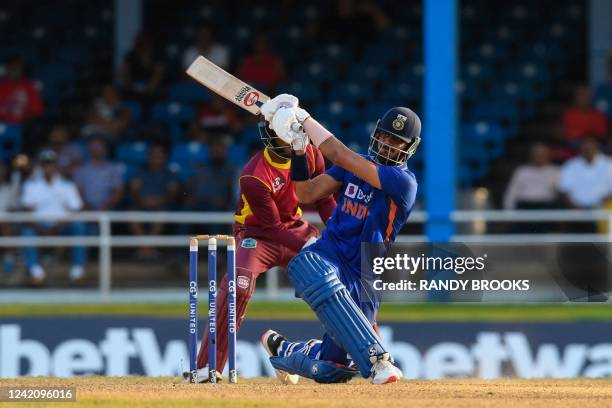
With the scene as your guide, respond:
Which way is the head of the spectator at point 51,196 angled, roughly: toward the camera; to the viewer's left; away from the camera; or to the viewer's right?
toward the camera

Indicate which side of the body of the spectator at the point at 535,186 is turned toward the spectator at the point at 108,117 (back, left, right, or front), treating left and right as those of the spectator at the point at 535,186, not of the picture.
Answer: right

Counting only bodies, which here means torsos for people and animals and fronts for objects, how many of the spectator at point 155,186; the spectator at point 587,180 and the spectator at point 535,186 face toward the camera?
3

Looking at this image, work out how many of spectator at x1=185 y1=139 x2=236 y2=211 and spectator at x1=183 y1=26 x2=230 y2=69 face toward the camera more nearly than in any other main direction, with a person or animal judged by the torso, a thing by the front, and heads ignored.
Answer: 2

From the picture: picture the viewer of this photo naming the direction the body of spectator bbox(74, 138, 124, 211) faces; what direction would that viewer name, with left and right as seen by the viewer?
facing the viewer

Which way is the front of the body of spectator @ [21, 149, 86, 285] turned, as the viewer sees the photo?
toward the camera

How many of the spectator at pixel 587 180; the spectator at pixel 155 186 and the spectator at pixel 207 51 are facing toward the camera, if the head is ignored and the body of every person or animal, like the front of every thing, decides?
3

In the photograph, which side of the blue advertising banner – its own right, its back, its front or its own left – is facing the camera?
front

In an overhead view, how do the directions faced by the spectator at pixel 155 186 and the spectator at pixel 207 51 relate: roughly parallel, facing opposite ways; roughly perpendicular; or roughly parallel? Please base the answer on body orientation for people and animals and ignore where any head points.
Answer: roughly parallel

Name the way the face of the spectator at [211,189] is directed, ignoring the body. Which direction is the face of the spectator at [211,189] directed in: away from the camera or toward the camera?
toward the camera

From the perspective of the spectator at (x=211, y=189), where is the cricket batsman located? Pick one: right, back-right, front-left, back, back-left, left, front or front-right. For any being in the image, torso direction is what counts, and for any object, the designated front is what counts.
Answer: front

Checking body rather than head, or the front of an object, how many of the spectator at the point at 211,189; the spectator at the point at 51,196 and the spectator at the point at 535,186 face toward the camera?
3

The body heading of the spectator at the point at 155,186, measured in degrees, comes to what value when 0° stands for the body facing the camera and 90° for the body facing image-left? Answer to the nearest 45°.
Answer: approximately 0°

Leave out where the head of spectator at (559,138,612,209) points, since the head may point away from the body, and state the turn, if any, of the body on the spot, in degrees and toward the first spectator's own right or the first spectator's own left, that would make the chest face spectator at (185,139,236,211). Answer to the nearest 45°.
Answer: approximately 90° to the first spectator's own right

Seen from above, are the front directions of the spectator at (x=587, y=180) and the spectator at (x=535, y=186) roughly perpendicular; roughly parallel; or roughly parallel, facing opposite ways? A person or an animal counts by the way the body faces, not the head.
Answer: roughly parallel

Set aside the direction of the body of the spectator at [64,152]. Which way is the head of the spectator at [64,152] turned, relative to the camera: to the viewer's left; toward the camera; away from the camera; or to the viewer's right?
toward the camera

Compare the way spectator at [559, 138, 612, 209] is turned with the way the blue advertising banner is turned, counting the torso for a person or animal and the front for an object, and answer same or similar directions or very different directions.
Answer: same or similar directions

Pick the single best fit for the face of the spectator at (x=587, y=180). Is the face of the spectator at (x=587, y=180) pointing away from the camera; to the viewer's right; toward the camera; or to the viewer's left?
toward the camera
